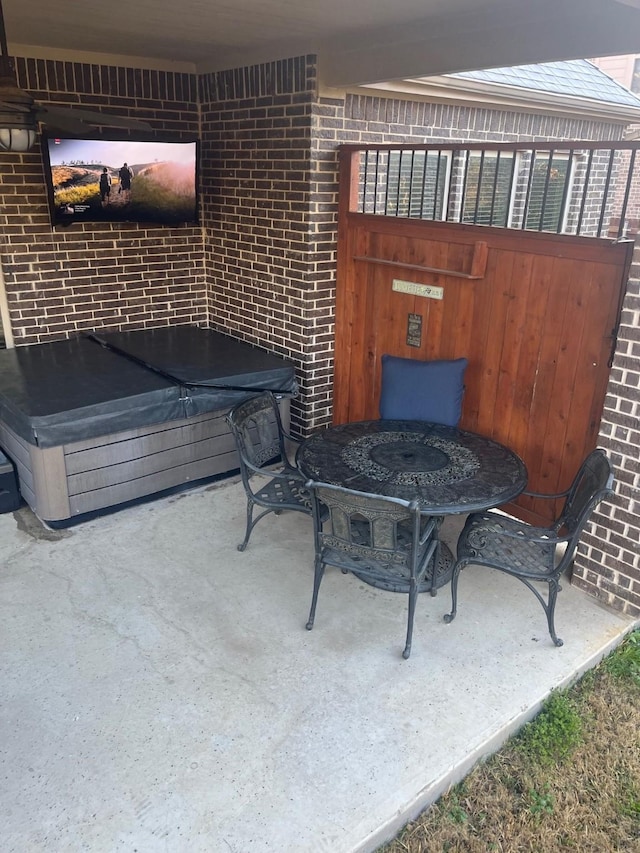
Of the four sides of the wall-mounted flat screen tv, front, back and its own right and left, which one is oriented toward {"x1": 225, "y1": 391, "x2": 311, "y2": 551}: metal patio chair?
front

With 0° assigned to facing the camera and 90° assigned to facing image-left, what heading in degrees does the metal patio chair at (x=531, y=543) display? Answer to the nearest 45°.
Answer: approximately 90°

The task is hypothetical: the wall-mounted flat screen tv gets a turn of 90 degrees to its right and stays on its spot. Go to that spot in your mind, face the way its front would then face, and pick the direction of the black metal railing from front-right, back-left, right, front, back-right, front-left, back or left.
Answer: back

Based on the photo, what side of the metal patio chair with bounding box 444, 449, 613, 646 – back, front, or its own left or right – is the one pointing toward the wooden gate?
right

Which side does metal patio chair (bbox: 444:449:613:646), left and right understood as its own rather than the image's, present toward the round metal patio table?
front

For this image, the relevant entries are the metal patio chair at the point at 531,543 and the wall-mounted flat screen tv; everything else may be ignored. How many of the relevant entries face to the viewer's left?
1

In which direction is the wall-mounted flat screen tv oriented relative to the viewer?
toward the camera

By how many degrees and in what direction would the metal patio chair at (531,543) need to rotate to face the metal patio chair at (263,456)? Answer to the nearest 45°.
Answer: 0° — it already faces it
